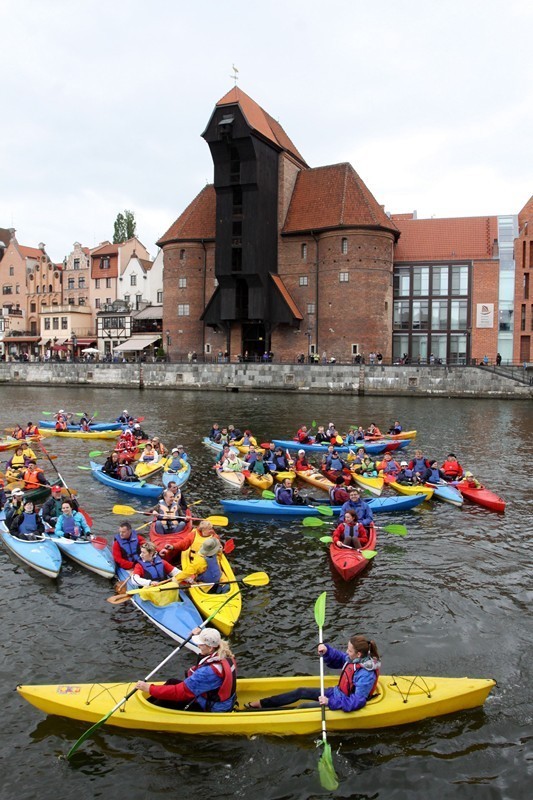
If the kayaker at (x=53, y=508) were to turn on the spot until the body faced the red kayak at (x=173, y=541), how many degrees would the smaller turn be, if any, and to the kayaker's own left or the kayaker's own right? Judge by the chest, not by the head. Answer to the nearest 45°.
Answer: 0° — they already face it

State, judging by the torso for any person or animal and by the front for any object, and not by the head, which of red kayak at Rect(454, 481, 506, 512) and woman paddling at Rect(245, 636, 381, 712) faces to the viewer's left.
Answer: the woman paddling

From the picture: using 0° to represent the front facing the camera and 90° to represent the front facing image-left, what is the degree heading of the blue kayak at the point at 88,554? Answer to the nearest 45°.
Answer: approximately 315°

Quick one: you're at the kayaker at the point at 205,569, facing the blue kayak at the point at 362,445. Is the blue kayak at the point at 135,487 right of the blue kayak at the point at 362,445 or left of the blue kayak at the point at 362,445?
left

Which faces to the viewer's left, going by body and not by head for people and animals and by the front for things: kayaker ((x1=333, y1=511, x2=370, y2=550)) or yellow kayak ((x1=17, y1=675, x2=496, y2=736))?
the yellow kayak

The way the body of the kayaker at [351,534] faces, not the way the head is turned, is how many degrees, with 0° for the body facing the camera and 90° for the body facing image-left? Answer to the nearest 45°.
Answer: approximately 0°

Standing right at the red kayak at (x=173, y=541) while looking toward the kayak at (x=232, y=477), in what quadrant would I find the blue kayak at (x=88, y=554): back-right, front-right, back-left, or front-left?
back-left

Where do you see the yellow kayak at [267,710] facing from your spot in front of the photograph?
facing to the left of the viewer

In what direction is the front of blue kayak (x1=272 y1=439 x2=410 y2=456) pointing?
to the viewer's left

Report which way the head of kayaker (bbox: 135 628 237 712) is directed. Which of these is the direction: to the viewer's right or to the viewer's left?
to the viewer's left

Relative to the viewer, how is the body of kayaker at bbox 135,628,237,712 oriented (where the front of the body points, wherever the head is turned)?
to the viewer's left
